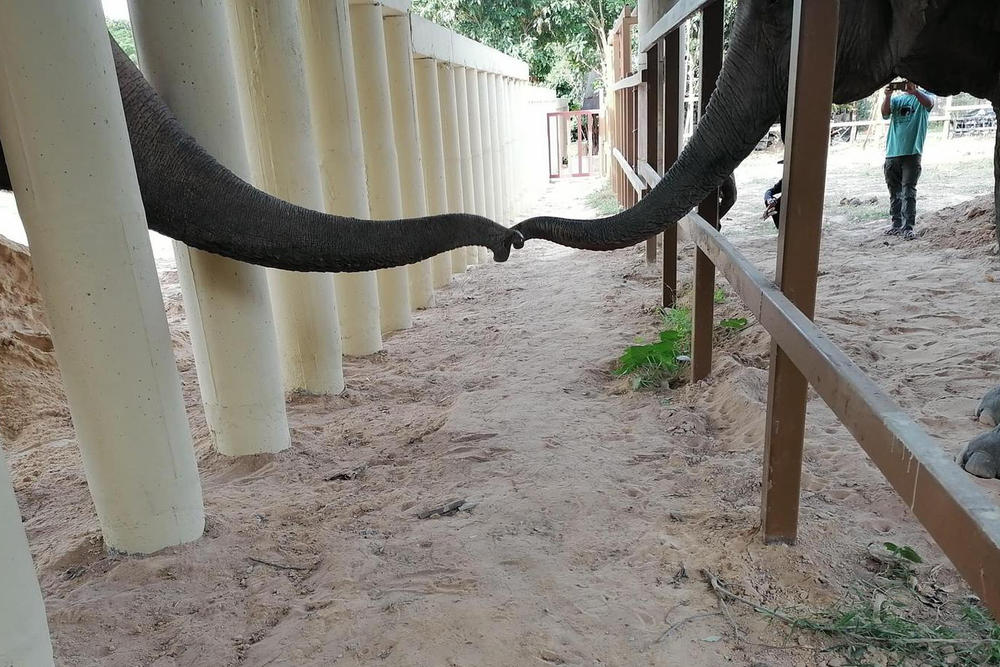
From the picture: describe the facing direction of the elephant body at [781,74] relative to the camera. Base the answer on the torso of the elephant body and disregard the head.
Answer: to the viewer's left

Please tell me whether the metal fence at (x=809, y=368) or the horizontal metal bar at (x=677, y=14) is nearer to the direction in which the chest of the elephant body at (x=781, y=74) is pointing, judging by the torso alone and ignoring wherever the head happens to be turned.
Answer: the horizontal metal bar

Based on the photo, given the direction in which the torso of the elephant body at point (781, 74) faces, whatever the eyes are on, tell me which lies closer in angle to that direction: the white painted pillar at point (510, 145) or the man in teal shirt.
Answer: the white painted pillar

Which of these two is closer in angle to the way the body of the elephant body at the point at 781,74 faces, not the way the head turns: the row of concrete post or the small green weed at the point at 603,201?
the row of concrete post

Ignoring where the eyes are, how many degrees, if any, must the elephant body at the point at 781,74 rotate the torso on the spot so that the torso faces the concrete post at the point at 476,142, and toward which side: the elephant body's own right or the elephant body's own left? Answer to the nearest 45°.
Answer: approximately 45° to the elephant body's own right

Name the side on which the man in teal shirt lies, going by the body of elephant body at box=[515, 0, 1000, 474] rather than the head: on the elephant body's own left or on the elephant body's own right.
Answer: on the elephant body's own right

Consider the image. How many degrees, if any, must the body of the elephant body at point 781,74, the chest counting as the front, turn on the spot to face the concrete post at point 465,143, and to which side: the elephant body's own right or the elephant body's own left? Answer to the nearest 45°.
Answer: approximately 45° to the elephant body's own right

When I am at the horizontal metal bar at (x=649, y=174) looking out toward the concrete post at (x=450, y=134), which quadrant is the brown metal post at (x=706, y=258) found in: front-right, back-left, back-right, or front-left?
back-left

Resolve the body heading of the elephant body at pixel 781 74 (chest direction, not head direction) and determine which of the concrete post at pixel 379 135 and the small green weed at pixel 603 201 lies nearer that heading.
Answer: the concrete post
